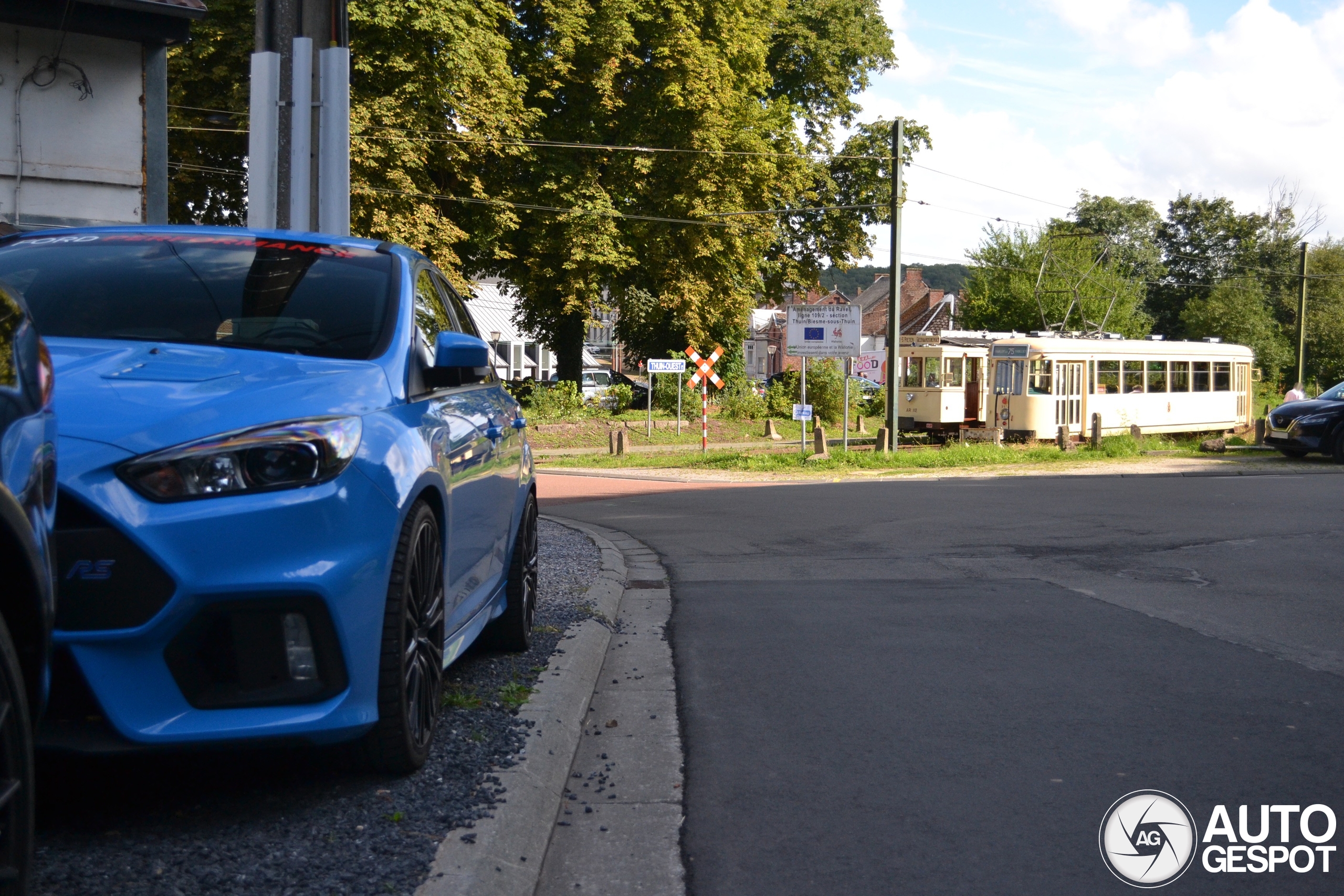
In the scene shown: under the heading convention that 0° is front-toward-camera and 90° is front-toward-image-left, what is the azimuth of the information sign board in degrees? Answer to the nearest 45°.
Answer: approximately 0°

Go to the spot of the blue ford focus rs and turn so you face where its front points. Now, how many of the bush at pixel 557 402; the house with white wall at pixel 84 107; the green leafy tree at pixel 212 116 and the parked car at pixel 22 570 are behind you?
3

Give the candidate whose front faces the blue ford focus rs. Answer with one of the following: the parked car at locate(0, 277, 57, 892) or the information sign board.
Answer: the information sign board

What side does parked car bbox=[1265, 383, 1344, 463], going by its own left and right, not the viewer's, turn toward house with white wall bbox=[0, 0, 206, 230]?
front

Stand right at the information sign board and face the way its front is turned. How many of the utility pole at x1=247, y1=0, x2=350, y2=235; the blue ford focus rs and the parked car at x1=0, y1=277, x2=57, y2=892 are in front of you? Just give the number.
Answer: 3

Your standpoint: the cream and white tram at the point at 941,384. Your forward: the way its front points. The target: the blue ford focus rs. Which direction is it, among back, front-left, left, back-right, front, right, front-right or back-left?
front-left

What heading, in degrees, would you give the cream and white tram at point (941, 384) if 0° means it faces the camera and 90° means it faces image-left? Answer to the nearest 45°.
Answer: approximately 45°

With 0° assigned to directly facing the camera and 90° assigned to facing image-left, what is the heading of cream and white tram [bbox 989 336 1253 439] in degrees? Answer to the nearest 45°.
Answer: approximately 45°

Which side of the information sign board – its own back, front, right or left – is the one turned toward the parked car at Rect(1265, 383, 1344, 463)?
left

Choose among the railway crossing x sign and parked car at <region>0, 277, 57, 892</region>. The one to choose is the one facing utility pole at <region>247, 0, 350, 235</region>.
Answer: the railway crossing x sign

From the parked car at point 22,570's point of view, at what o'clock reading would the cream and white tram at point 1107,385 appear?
The cream and white tram is roughly at 6 o'clock from the parked car.

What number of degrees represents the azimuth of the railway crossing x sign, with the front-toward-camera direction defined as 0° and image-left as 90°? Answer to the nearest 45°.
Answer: approximately 0°
